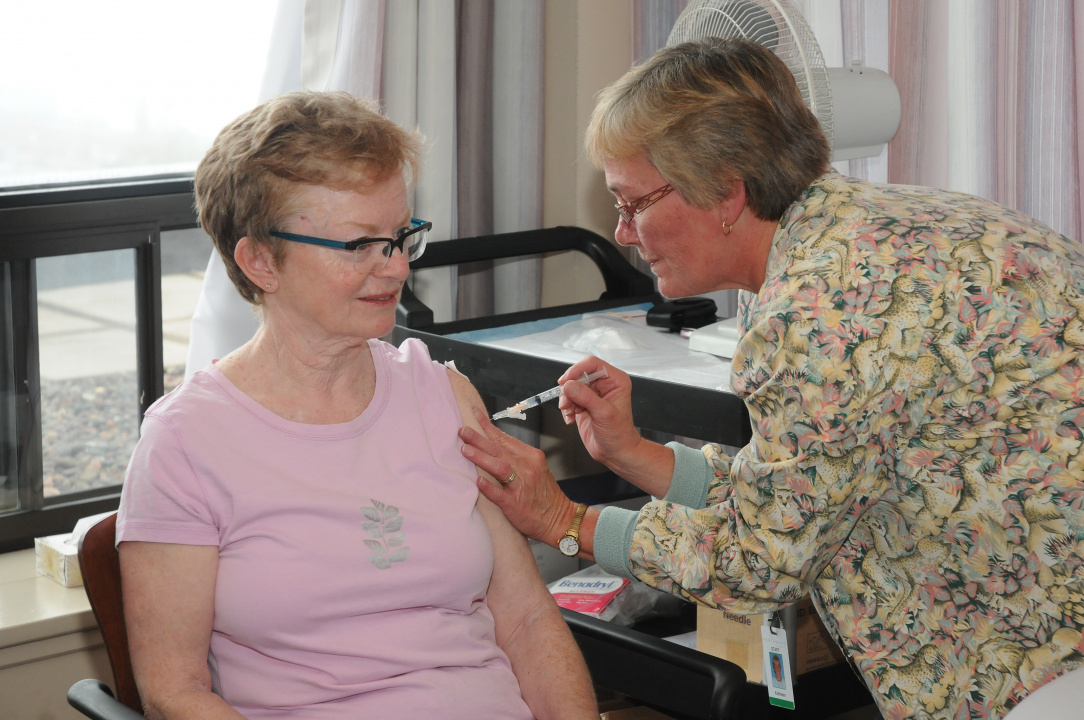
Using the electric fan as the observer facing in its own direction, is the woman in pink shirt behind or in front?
in front

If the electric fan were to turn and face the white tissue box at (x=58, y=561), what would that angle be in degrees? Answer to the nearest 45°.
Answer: approximately 45° to its right

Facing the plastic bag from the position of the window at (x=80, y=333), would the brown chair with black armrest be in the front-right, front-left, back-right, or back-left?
front-right

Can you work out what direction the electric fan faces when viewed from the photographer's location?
facing the viewer and to the left of the viewer

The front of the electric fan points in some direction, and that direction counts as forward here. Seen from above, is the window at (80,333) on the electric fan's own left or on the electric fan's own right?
on the electric fan's own right

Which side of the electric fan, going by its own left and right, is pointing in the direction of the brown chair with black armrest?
front

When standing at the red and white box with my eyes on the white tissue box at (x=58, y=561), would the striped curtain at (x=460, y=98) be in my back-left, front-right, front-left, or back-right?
front-right

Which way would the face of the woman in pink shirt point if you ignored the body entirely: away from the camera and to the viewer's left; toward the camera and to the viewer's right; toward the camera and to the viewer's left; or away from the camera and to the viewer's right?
toward the camera and to the viewer's right

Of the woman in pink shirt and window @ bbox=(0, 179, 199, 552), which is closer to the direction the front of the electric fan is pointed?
the woman in pink shirt
